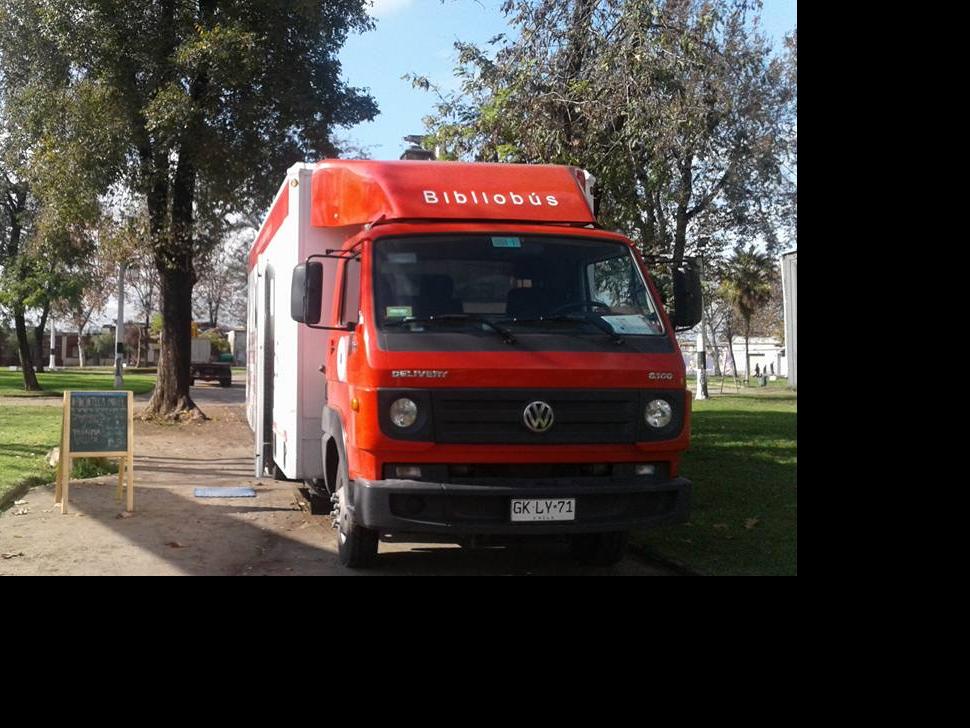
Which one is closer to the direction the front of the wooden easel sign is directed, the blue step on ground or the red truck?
the red truck

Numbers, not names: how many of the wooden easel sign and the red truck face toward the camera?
2

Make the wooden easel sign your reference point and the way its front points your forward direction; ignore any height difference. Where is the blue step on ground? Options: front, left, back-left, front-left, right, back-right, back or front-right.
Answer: back-left

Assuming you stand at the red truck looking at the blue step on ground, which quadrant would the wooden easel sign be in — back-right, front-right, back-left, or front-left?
front-left

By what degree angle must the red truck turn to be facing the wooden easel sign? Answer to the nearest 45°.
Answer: approximately 135° to its right

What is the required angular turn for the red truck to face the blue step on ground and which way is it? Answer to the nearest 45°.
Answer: approximately 135° to its right

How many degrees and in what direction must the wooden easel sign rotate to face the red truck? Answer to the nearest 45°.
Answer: approximately 45° to its left

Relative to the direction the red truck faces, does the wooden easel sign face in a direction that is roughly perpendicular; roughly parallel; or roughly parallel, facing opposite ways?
roughly parallel

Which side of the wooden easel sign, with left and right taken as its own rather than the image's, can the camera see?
front

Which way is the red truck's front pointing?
toward the camera
